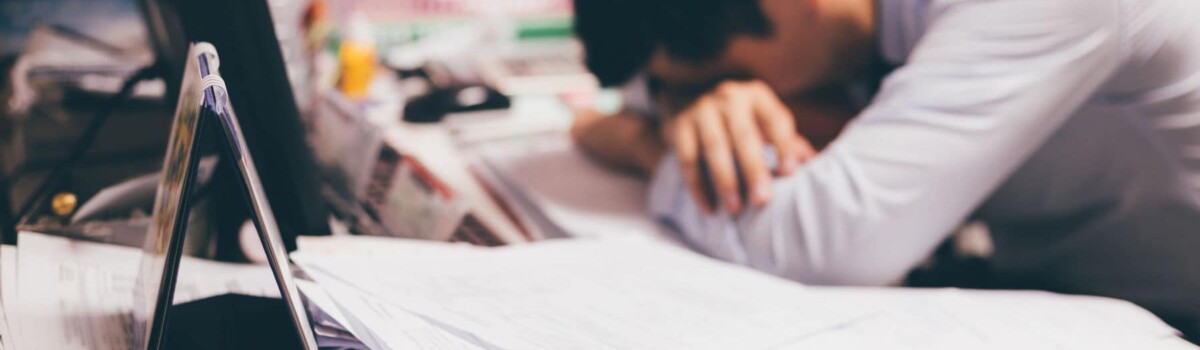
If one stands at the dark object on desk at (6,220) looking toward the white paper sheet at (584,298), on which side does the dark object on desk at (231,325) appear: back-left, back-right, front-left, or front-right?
front-right

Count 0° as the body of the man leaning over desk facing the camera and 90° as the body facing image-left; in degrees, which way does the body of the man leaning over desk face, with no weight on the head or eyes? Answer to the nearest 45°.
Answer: approximately 90°

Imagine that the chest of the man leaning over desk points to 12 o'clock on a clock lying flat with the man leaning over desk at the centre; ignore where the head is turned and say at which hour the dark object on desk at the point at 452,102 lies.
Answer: The dark object on desk is roughly at 1 o'clock from the man leaning over desk.
